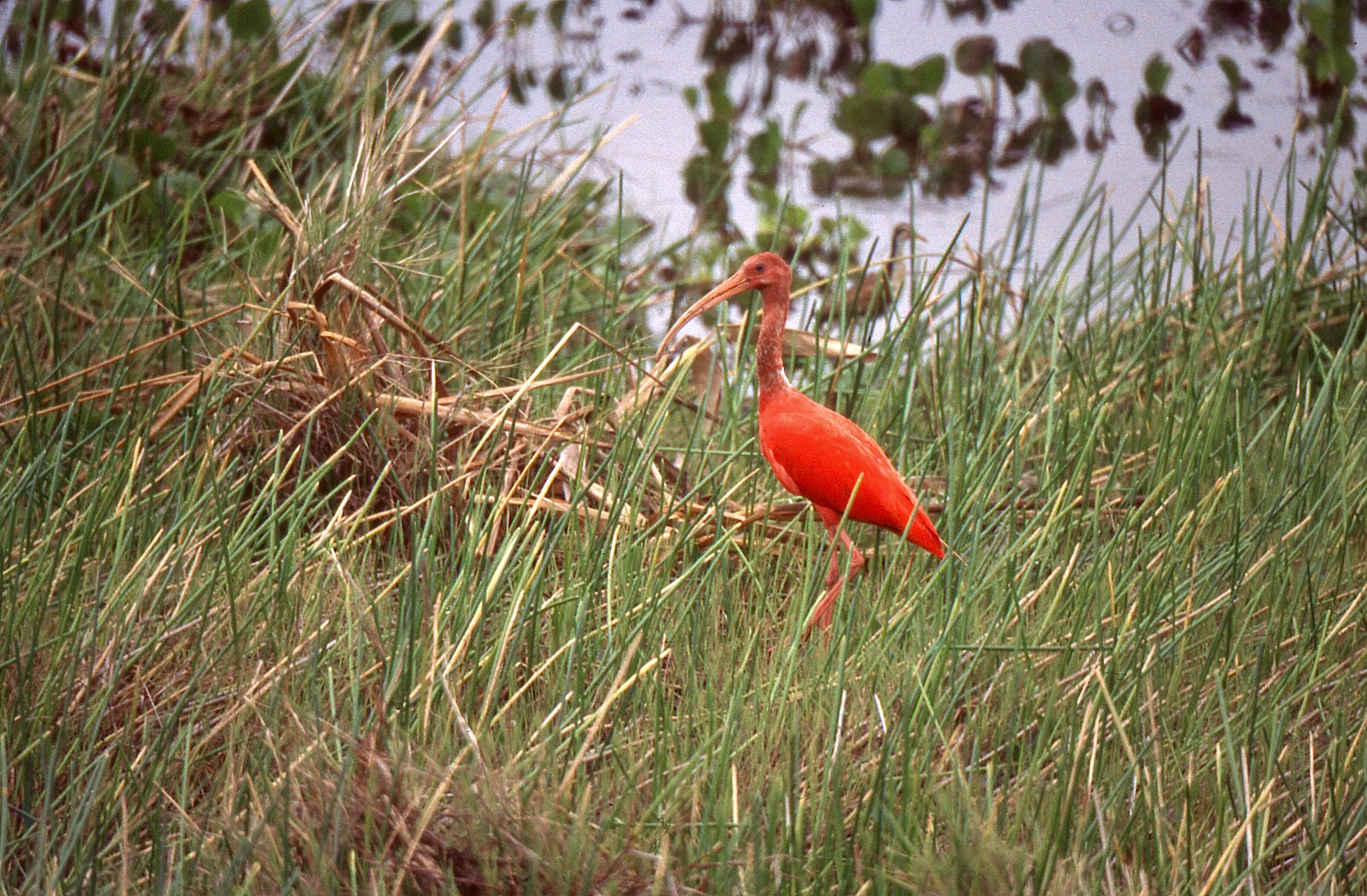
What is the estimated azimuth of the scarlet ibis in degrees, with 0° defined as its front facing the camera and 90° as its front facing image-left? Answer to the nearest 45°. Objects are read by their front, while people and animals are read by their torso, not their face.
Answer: approximately 90°

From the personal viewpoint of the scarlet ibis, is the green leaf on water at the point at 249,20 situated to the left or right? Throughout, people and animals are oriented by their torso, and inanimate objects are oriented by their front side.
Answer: on its right

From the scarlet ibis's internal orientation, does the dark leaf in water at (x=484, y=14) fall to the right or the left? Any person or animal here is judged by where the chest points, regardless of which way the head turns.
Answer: on its right

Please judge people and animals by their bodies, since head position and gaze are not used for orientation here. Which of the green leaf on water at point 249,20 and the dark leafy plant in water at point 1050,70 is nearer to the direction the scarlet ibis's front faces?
the green leaf on water

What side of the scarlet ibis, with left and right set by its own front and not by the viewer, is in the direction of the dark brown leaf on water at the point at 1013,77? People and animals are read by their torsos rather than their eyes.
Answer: right

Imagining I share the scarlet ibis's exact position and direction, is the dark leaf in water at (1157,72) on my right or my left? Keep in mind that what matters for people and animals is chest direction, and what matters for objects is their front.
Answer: on my right

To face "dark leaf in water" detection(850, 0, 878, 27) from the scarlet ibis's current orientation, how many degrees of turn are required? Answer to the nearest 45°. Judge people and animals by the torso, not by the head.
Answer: approximately 90° to its right

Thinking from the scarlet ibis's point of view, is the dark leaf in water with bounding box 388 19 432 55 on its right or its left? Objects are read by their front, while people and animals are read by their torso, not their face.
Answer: on its right

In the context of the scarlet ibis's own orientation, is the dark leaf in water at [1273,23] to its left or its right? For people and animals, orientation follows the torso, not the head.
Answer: on its right

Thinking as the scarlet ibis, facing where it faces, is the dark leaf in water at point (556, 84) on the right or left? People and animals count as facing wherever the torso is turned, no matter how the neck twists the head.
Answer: on its right

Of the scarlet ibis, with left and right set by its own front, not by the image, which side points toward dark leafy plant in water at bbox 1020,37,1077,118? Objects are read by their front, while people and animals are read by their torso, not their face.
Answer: right

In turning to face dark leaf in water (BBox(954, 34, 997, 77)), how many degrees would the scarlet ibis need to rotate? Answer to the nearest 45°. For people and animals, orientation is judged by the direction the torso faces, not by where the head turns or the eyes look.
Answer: approximately 90° to its right
